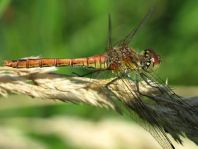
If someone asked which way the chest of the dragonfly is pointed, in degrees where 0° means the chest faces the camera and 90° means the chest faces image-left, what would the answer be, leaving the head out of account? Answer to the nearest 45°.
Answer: approximately 270°
